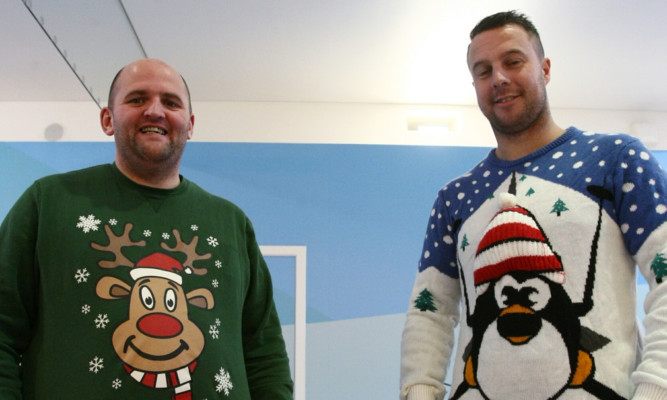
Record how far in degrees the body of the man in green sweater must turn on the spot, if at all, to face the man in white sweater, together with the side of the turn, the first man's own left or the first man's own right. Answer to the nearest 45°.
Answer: approximately 45° to the first man's own left

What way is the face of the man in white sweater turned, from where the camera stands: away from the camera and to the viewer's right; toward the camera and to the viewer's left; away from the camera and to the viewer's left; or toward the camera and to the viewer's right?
toward the camera and to the viewer's left

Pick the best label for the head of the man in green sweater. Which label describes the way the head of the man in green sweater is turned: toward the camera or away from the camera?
toward the camera

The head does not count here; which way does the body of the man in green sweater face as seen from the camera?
toward the camera

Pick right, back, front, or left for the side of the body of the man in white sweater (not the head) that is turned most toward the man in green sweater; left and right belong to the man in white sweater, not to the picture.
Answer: right

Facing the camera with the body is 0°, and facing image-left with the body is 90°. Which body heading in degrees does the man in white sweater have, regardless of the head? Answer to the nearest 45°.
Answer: approximately 0°

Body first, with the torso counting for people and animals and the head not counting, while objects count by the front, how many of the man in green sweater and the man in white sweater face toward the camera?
2
